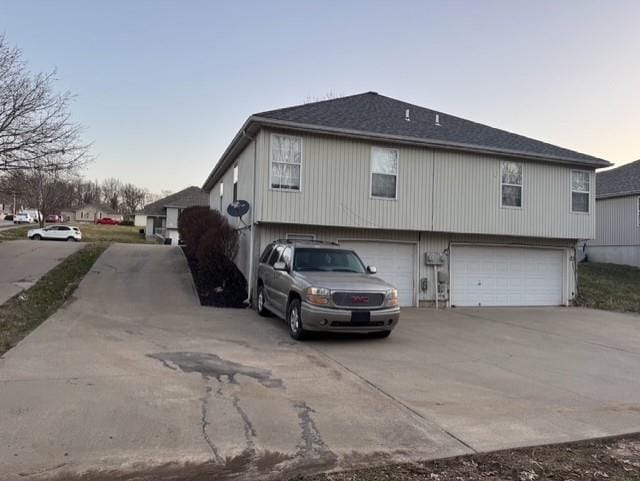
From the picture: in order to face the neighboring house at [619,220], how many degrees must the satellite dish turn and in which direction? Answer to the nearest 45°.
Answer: approximately 180°

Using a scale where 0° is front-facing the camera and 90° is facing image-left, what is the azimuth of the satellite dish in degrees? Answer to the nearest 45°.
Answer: approximately 45°

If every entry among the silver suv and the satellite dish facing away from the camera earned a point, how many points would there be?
0

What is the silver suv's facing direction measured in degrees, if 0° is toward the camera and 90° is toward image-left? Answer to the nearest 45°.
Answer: approximately 315°

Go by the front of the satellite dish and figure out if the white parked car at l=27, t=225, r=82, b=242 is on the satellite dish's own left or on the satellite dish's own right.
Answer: on the satellite dish's own right

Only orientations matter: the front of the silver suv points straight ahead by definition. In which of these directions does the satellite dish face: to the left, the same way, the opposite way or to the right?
to the right

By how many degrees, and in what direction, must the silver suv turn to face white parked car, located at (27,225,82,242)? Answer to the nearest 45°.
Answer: approximately 180°
